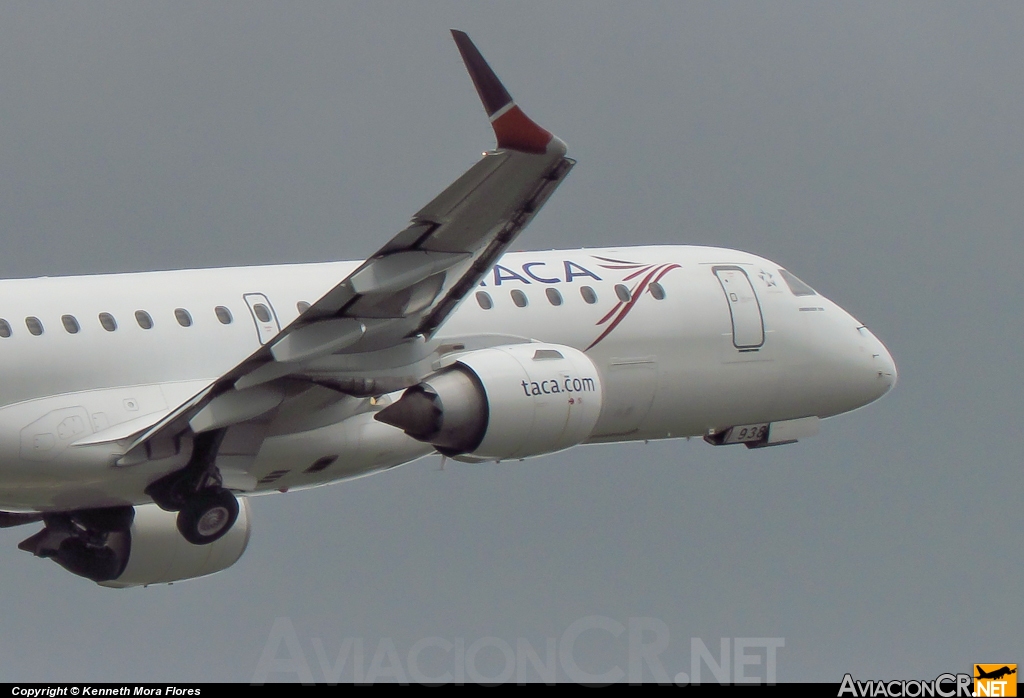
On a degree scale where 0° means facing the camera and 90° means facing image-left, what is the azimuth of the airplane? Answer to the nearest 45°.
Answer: approximately 225°
